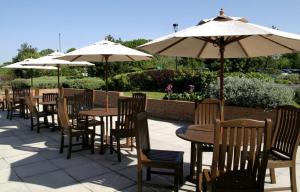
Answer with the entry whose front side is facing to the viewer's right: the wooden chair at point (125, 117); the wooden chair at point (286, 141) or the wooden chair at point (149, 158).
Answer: the wooden chair at point (149, 158)

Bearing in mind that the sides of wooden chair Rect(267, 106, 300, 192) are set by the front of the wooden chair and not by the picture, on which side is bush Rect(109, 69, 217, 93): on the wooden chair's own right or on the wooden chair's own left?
on the wooden chair's own right

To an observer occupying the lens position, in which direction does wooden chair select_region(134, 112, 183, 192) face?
facing to the right of the viewer

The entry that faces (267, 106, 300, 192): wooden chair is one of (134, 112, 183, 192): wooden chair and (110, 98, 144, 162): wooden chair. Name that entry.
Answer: (134, 112, 183, 192): wooden chair

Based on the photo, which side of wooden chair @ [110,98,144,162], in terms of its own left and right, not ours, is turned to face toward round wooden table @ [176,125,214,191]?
back

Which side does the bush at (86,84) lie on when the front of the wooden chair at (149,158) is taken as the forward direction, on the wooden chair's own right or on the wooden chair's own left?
on the wooden chair's own left

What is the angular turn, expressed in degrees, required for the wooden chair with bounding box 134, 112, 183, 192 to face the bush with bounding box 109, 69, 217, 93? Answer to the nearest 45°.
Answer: approximately 90° to its left
